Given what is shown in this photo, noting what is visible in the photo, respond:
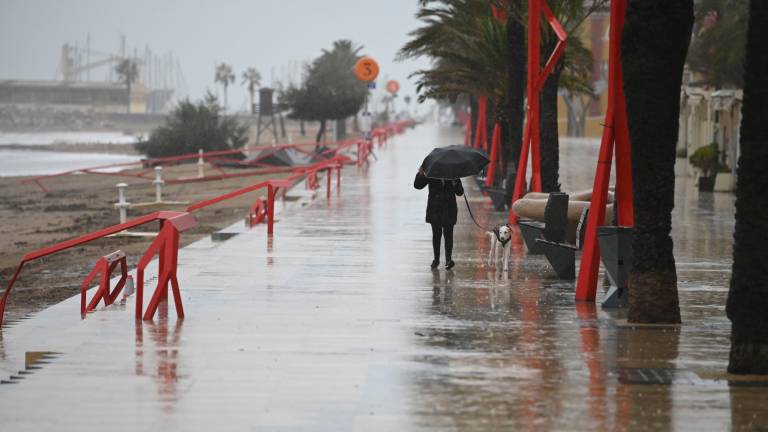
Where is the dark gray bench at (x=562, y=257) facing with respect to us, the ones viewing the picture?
facing to the left of the viewer

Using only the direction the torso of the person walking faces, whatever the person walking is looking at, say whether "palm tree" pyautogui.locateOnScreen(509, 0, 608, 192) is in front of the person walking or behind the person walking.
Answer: behind

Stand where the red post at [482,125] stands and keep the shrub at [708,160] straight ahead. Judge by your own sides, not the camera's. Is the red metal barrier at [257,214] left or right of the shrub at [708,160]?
right

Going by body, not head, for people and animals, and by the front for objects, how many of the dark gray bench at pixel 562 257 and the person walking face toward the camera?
1

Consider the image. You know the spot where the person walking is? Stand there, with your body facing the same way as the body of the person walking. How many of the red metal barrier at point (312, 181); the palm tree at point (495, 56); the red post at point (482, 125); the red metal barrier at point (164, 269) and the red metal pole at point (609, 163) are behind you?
3

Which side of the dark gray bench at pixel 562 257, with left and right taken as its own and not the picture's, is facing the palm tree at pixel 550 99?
right

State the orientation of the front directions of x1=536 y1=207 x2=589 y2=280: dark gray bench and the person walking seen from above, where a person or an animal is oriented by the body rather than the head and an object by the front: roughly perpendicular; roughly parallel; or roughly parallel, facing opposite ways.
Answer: roughly perpendicular

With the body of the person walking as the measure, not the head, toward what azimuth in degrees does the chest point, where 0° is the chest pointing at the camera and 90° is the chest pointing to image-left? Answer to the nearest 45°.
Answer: approximately 0°

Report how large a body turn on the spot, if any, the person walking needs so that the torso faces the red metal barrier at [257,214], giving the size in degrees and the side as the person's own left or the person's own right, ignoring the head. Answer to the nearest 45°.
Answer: approximately 135° to the person's own right
